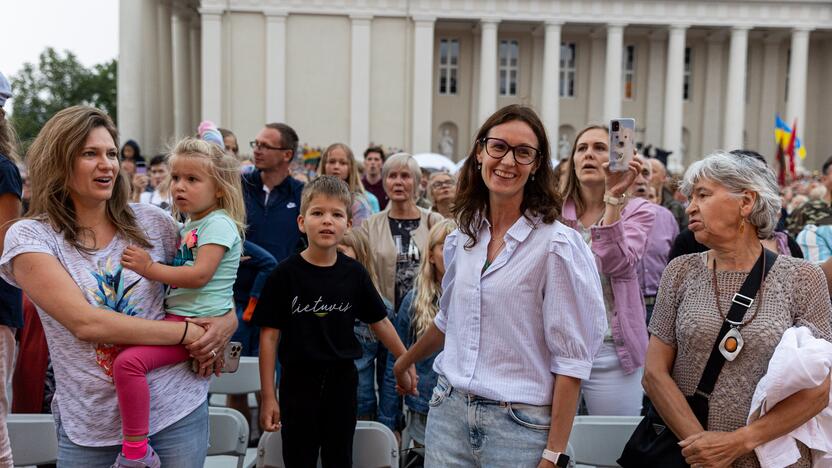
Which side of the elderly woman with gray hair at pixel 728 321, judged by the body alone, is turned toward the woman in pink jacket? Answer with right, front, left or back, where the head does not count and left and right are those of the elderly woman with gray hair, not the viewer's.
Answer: right

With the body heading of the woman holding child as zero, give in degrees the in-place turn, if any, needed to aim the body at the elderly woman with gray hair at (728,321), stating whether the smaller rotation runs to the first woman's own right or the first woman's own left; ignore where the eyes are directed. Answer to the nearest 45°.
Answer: approximately 45° to the first woman's own left

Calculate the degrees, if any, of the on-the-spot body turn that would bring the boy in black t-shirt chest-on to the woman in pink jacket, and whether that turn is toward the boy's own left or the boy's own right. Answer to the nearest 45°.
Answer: approximately 90° to the boy's own left

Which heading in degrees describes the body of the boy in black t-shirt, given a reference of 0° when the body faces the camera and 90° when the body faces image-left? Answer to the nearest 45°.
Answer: approximately 0°

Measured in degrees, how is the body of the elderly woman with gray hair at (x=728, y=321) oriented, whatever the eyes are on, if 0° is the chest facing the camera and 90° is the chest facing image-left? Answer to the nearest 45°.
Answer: approximately 45°
